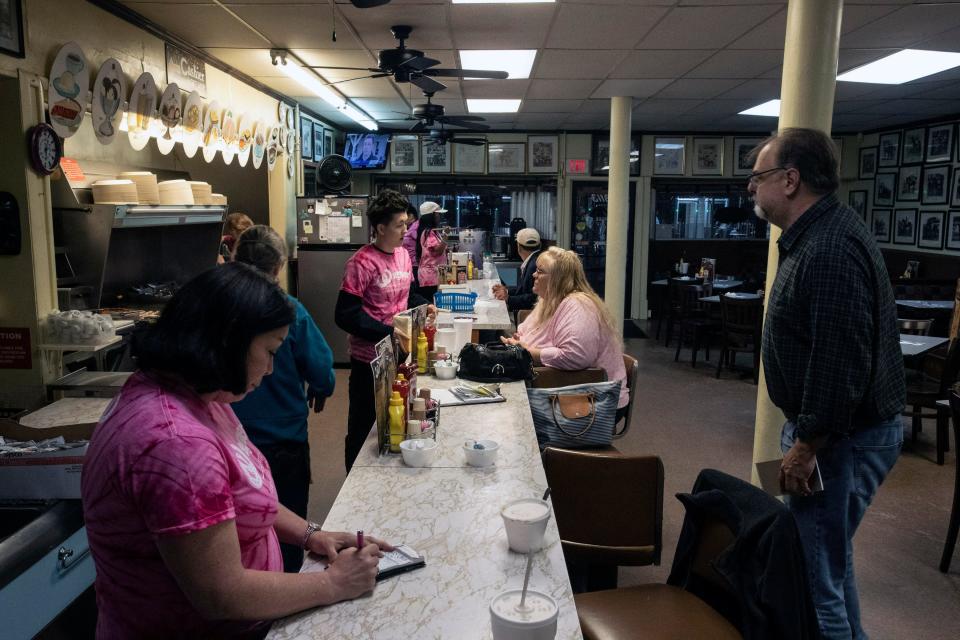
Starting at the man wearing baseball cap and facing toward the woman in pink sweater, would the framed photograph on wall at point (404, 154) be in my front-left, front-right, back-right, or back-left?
back-right

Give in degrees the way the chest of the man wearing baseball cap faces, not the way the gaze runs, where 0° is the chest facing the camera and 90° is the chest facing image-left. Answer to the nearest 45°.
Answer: approximately 90°

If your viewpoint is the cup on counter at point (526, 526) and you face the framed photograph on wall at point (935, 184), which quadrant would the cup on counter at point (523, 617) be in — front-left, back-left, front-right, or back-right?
back-right

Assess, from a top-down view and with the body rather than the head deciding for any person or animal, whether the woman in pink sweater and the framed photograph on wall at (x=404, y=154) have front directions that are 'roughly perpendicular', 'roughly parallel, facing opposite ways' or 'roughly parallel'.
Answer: roughly perpendicular

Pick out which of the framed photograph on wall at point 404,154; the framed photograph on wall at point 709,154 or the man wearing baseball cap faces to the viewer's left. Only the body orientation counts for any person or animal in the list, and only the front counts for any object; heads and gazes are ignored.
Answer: the man wearing baseball cap

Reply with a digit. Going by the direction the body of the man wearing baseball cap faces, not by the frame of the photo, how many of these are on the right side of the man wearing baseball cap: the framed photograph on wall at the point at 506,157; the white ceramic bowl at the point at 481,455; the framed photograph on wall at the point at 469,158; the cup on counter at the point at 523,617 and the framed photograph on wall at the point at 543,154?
3

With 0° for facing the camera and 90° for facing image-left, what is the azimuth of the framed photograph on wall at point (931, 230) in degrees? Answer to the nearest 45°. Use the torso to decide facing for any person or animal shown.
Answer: approximately 45°

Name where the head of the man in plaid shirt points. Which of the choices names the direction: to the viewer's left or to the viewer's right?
to the viewer's left

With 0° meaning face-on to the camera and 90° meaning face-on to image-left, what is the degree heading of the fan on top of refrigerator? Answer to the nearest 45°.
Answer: approximately 0°

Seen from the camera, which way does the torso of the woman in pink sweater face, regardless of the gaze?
to the viewer's left

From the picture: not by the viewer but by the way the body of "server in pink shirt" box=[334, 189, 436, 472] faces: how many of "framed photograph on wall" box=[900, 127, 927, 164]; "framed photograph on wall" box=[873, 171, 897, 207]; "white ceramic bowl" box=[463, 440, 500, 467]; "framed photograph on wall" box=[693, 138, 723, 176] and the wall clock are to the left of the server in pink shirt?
3

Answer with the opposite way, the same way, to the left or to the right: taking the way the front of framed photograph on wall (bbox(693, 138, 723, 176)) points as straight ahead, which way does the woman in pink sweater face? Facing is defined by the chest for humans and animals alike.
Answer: to the right

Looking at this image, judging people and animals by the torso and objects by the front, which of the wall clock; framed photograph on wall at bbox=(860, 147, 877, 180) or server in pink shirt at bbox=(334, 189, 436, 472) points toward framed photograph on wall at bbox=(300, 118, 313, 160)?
framed photograph on wall at bbox=(860, 147, 877, 180)
